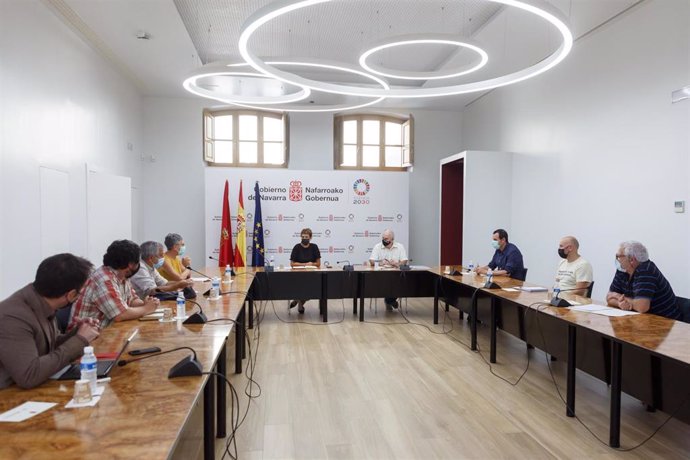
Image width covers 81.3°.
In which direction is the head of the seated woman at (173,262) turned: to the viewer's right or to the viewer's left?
to the viewer's right

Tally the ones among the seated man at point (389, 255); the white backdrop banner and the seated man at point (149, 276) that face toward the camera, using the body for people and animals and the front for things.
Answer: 2

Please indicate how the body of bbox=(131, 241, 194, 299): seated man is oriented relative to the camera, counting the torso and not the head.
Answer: to the viewer's right

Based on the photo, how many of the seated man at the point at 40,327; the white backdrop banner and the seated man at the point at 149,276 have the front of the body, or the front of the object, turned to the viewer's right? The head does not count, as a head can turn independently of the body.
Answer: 2

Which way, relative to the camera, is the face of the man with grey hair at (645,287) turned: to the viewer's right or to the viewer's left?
to the viewer's left

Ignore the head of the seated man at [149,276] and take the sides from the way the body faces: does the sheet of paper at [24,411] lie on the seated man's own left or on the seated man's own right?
on the seated man's own right

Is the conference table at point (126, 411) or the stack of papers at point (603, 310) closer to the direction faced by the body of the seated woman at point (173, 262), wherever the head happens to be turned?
the stack of papers

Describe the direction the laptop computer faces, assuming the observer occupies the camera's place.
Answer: facing to the left of the viewer

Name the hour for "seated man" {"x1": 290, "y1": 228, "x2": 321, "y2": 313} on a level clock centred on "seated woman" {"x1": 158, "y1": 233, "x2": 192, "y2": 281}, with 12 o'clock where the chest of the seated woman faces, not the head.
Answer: The seated man is roughly at 11 o'clock from the seated woman.

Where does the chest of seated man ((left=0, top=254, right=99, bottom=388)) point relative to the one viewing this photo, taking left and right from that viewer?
facing to the right of the viewer

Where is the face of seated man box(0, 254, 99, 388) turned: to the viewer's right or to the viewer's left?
to the viewer's right

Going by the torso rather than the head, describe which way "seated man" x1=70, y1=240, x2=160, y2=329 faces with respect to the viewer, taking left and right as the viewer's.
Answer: facing to the right of the viewer

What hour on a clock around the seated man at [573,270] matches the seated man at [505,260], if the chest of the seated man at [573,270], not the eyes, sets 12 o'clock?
the seated man at [505,260] is roughly at 3 o'clock from the seated man at [573,270].

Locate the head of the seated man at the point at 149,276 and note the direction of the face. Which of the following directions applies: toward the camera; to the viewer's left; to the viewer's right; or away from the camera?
to the viewer's right

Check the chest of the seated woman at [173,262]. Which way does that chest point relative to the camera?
to the viewer's right

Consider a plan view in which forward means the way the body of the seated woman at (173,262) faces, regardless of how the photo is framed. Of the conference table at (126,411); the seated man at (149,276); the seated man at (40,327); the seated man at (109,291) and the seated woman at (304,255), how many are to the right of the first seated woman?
4
